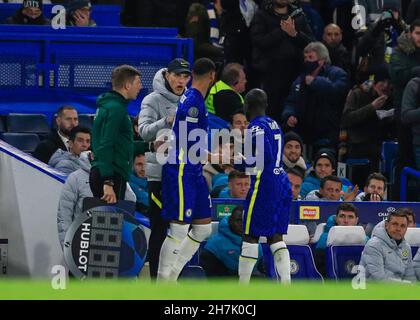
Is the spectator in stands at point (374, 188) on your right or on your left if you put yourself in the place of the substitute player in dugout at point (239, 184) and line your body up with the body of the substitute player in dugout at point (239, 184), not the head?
on your left

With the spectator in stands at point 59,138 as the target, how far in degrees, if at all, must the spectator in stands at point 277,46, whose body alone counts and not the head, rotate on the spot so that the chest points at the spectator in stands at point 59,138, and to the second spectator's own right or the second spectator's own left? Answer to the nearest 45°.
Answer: approximately 45° to the second spectator's own right

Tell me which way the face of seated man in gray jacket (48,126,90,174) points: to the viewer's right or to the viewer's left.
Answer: to the viewer's right

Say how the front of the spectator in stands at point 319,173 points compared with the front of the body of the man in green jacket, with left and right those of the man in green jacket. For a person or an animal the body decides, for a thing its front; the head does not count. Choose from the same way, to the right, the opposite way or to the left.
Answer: to the right

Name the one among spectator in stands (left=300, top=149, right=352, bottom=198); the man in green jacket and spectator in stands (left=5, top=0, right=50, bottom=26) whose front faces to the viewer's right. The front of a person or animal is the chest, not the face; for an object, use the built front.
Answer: the man in green jacket

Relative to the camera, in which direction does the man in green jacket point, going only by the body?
to the viewer's right

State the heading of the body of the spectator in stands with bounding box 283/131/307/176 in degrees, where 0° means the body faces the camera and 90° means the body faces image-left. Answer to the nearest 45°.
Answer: approximately 0°

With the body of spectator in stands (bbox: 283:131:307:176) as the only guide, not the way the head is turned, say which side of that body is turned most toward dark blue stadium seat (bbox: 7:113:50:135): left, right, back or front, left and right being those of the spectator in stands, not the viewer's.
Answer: right

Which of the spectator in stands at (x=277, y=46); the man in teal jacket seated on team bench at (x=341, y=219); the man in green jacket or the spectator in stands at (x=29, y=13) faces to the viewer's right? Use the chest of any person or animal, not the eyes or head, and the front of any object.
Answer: the man in green jacket
